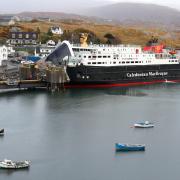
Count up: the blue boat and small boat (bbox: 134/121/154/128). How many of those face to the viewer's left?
2

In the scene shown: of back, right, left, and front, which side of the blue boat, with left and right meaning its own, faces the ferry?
right

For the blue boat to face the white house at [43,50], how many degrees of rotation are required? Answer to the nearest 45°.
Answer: approximately 90° to its right

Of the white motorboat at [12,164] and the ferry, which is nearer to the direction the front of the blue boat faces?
the white motorboat

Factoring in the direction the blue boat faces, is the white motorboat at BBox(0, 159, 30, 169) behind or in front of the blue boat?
in front

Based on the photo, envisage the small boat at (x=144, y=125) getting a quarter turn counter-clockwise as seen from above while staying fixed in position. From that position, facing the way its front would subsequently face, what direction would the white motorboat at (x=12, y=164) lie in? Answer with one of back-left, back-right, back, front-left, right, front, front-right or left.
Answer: front-right

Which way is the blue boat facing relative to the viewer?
to the viewer's left

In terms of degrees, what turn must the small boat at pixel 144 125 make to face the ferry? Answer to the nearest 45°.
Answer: approximately 90° to its right

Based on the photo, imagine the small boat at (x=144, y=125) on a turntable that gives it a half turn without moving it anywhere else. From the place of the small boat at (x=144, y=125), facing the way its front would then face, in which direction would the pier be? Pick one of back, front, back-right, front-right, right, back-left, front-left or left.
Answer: back-left

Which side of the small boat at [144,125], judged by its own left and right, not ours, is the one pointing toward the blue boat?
left

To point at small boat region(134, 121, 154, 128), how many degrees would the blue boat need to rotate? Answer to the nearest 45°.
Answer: approximately 90° to its right

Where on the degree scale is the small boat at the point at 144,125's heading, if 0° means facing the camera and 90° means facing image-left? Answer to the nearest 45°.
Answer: approximately 90°
